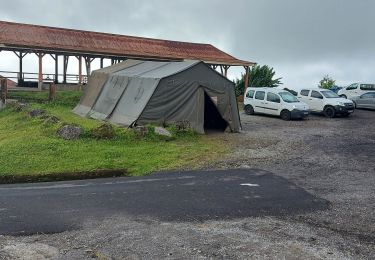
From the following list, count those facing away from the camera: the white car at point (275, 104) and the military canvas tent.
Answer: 0

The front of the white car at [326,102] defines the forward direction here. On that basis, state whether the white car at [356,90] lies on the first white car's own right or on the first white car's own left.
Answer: on the first white car's own left

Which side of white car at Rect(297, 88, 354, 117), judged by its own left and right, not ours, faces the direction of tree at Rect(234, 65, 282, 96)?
back

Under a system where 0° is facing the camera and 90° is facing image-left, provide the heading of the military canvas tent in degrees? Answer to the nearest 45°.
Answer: approximately 315°
